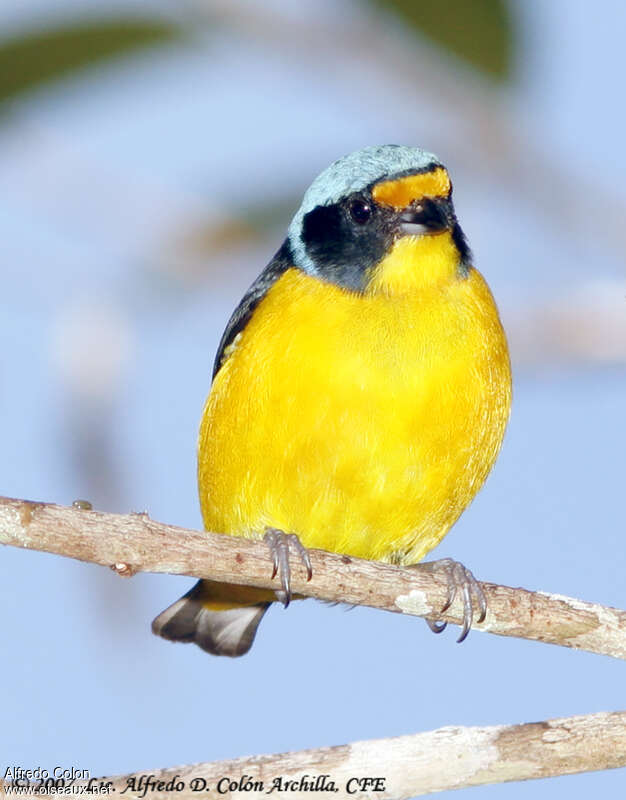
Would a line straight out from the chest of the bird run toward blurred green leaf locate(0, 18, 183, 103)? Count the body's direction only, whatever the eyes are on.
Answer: no
